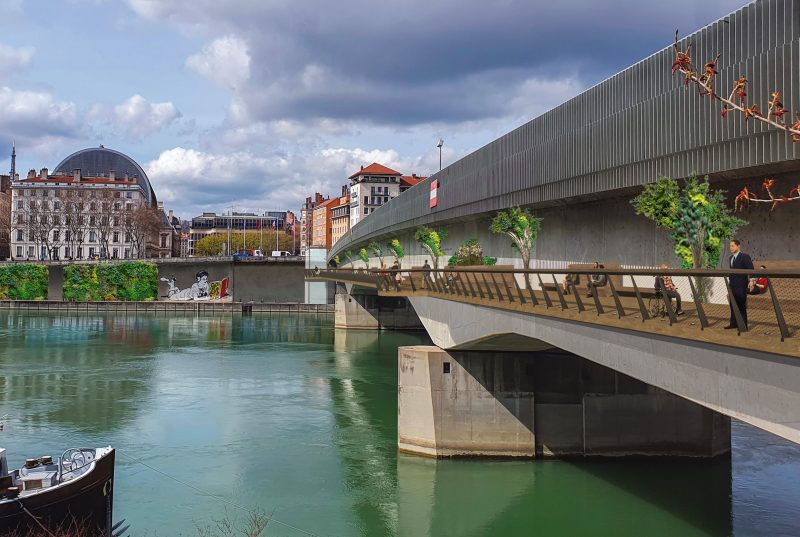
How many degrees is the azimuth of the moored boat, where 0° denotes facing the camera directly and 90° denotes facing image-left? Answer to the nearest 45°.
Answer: approximately 270°

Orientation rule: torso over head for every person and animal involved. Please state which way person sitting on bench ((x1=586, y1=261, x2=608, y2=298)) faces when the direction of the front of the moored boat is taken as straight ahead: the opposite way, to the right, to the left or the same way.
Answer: the opposite way

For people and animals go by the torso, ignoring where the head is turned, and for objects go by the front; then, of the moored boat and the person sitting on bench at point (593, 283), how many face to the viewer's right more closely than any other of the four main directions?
1

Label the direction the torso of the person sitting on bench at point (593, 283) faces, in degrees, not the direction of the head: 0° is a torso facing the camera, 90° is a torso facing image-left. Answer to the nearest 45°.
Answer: approximately 45°

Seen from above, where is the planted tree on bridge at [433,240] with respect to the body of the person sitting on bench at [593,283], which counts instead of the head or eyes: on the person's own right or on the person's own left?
on the person's own right

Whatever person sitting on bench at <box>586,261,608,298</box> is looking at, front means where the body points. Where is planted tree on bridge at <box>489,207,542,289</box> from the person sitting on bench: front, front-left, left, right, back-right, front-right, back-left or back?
back-right

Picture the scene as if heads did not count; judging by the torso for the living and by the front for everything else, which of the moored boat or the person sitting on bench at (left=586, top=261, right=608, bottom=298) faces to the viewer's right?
the moored boat

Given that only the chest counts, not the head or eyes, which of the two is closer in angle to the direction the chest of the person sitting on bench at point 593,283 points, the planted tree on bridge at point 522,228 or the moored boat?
the moored boat
